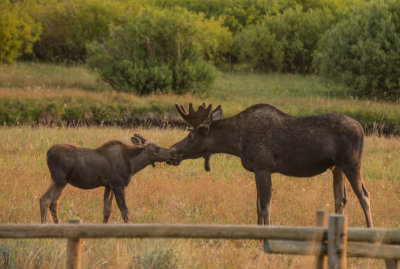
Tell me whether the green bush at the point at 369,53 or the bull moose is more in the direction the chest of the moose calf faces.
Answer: the bull moose

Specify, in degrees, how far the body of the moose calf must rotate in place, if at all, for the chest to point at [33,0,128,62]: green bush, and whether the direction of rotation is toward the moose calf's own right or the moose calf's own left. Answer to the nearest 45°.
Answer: approximately 90° to the moose calf's own left

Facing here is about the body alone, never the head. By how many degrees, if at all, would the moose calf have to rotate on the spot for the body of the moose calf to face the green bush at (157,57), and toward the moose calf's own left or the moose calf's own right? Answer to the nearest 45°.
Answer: approximately 90° to the moose calf's own left

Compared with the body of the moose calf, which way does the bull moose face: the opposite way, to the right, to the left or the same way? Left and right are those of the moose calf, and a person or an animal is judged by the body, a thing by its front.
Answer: the opposite way

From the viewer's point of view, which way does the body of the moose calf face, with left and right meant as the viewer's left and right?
facing to the right of the viewer

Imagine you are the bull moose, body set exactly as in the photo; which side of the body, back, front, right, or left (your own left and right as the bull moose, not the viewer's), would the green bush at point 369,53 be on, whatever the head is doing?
right

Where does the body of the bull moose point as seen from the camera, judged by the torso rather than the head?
to the viewer's left

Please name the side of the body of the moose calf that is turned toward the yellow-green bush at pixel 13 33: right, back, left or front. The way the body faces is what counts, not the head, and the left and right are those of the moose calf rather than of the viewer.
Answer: left

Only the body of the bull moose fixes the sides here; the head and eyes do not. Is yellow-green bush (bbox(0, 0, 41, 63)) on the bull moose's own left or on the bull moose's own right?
on the bull moose's own right

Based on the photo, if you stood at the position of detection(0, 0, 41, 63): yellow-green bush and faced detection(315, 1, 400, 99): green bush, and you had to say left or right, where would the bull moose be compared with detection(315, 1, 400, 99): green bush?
right

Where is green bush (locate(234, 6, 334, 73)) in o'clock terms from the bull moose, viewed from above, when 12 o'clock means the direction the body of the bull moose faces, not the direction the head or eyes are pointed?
The green bush is roughly at 3 o'clock from the bull moose.
